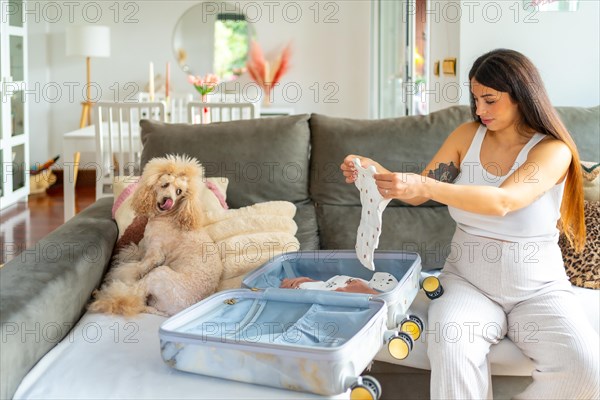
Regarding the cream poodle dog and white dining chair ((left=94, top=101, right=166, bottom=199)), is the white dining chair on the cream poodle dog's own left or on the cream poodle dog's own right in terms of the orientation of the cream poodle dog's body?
on the cream poodle dog's own right

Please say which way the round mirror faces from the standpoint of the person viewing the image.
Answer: facing the viewer

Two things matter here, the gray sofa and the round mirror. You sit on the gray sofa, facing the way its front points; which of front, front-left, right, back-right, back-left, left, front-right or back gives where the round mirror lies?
back

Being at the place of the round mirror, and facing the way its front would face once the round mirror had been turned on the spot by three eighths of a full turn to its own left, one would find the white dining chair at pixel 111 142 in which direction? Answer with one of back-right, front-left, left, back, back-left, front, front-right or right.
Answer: back-right

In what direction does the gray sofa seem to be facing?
toward the camera

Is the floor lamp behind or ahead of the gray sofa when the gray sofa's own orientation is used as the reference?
behind

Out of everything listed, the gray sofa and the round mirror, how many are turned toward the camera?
2

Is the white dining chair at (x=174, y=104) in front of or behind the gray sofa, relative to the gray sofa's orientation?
behind

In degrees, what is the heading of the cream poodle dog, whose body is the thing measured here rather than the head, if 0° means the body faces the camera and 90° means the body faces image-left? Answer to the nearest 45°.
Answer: approximately 45°

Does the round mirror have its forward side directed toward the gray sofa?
yes

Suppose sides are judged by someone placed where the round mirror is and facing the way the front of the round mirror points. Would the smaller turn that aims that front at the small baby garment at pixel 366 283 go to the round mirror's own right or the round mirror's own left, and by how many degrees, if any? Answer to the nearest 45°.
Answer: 0° — it already faces it

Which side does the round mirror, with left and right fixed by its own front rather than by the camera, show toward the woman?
front

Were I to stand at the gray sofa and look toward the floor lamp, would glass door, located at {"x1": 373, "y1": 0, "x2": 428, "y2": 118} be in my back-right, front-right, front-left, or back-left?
front-right

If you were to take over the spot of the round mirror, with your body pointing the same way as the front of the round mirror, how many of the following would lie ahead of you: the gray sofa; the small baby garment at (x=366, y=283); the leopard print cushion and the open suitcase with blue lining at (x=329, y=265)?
4

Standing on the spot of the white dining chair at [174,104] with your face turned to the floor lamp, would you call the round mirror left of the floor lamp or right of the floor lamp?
right
